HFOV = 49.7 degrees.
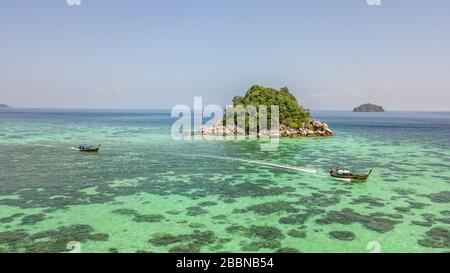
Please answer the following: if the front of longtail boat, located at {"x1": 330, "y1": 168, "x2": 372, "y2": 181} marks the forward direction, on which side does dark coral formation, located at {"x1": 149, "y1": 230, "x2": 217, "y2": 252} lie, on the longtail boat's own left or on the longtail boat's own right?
on the longtail boat's own right

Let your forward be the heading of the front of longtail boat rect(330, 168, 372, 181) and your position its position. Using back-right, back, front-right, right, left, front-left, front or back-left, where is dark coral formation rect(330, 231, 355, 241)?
right

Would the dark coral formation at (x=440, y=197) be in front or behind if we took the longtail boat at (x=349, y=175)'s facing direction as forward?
in front

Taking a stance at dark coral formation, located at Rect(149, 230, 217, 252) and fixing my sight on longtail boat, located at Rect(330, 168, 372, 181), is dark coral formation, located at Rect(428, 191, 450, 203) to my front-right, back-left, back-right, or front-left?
front-right

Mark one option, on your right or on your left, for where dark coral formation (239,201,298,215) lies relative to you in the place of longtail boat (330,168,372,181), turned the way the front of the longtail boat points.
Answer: on your right

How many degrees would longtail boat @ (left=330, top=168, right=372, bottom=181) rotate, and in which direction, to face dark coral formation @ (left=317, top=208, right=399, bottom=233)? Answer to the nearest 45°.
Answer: approximately 90° to its right

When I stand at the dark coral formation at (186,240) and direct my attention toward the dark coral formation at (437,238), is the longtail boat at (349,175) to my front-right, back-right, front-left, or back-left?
front-left

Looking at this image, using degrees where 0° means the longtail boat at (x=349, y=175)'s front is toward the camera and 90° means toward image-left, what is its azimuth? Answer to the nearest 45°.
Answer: approximately 270°
